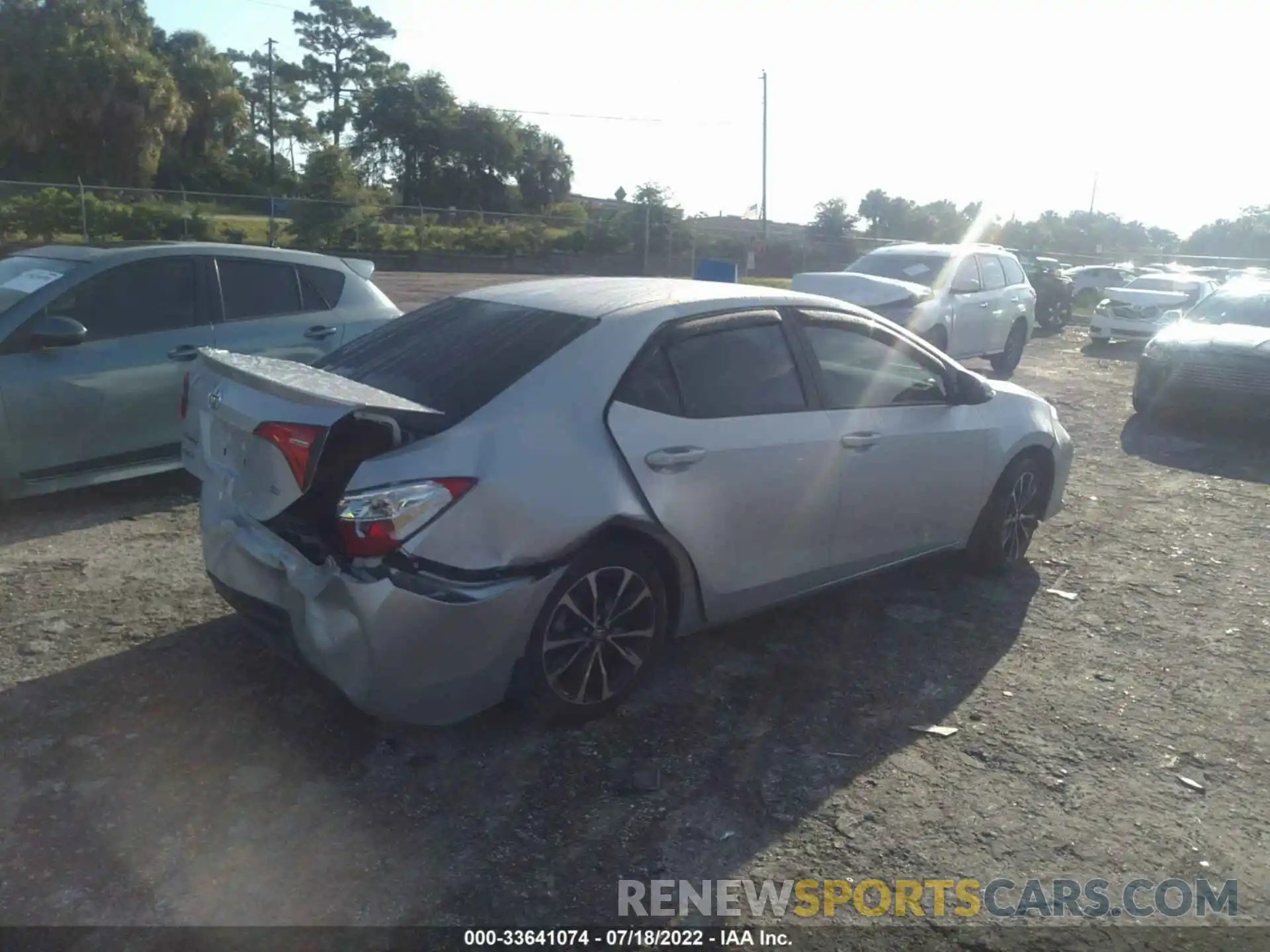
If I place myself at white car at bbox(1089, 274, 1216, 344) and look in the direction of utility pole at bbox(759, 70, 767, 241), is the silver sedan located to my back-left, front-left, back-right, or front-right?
back-left

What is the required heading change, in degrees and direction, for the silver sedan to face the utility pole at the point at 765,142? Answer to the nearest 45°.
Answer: approximately 45° to its left

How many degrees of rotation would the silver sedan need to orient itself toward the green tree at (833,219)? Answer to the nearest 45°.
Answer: approximately 45° to its left

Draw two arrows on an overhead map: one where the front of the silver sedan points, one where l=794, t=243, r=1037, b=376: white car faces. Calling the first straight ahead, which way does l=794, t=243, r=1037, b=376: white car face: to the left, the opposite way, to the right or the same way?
the opposite way

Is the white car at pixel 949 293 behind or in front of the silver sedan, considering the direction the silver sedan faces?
in front

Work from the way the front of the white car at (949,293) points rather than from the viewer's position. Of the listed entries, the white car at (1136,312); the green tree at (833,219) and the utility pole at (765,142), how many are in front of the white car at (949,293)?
0

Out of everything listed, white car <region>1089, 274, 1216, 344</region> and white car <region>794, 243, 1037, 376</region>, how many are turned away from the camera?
0

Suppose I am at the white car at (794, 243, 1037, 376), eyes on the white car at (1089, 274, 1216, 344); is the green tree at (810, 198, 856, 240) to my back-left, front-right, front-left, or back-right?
front-left

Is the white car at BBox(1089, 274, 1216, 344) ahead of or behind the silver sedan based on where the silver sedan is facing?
ahead

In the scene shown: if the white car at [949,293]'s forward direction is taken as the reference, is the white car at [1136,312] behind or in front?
behind

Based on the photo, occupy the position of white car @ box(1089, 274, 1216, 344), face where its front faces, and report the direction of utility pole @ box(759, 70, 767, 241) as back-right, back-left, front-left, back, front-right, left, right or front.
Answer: right

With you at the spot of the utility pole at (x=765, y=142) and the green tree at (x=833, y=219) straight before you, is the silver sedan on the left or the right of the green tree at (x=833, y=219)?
right

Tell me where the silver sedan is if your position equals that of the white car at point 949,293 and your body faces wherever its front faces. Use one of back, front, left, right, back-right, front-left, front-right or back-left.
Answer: front-left

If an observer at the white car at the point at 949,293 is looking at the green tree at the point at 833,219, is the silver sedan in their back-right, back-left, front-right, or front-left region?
back-left

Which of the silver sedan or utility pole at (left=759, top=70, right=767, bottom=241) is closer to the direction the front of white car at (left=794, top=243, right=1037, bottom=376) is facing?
the silver sedan

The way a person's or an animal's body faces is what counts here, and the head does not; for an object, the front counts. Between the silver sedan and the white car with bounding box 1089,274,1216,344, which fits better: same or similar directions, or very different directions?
very different directions

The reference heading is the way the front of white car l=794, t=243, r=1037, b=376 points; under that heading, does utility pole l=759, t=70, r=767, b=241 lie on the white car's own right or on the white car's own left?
on the white car's own right

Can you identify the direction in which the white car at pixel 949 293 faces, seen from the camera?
facing the viewer and to the left of the viewer

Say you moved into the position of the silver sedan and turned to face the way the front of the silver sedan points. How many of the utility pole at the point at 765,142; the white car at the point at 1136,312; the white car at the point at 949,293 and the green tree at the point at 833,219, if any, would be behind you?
0

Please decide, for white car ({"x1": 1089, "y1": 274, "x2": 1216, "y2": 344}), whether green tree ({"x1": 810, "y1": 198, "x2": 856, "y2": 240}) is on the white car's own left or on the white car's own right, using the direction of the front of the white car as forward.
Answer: on the white car's own right

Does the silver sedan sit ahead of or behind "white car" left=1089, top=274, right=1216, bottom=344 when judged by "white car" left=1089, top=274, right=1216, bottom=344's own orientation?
ahead

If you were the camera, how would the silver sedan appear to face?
facing away from the viewer and to the right of the viewer
